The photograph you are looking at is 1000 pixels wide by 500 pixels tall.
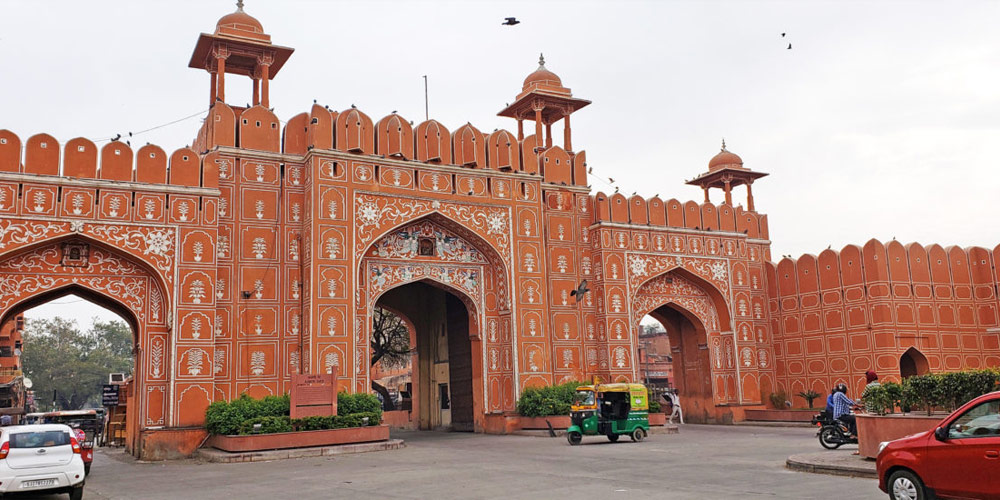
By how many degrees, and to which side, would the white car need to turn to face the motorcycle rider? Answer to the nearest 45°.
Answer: approximately 90° to its right

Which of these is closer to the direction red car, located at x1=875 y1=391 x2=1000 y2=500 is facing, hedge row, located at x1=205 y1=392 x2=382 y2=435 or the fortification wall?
the hedge row

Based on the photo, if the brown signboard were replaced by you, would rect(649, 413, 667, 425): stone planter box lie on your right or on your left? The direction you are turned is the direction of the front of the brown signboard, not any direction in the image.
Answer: on your left

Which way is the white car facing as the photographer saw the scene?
facing away from the viewer

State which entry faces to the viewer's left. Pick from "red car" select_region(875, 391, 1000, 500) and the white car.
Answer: the red car

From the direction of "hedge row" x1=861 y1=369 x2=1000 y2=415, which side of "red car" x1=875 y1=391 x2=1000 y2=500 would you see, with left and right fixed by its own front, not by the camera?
right

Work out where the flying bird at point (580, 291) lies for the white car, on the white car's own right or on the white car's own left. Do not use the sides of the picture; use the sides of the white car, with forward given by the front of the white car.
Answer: on the white car's own right

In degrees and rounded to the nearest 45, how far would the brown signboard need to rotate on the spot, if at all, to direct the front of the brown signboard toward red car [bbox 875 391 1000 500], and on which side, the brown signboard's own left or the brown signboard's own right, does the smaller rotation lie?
approximately 45° to the brown signboard's own left

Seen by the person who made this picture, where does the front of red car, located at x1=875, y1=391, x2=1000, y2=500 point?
facing to the left of the viewer

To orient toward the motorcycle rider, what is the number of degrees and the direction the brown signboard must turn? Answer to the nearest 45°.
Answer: approximately 45° to its left

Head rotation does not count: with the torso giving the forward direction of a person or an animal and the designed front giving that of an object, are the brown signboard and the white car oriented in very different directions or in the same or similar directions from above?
very different directions
